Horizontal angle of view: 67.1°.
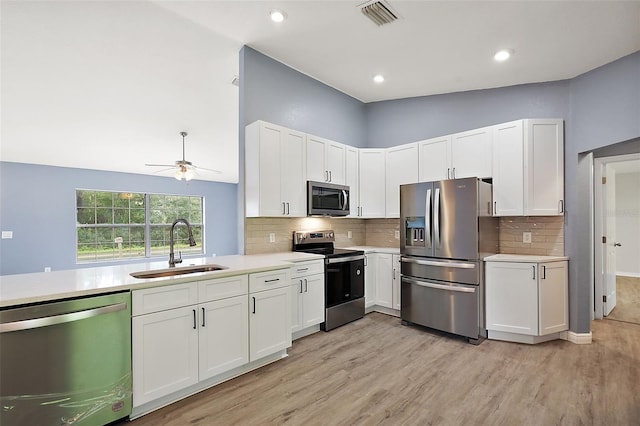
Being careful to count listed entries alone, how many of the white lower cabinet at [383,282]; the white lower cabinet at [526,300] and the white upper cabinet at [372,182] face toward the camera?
3

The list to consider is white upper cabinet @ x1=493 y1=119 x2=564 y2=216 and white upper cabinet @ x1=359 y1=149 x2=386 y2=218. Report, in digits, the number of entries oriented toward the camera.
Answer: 2

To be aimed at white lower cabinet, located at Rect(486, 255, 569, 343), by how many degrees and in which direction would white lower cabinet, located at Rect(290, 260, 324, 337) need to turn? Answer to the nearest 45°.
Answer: approximately 45° to its left

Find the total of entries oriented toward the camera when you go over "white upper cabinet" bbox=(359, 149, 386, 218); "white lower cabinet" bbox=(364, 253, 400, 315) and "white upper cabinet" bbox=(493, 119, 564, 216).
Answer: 3

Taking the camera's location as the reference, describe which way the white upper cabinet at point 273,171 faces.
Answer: facing the viewer and to the right of the viewer
